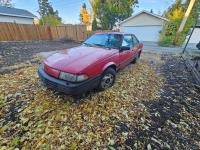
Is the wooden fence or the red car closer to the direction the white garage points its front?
the red car

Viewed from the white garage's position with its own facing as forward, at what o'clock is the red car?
The red car is roughly at 12 o'clock from the white garage.

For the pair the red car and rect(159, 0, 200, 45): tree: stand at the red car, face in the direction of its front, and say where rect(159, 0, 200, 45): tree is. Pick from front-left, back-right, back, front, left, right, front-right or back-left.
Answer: back

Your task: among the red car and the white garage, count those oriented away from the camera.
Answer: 0

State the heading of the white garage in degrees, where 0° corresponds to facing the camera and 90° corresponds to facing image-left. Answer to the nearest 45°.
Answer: approximately 0°

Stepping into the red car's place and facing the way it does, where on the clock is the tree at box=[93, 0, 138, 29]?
The tree is roughly at 5 o'clock from the red car.

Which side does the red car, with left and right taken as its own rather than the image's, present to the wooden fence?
right

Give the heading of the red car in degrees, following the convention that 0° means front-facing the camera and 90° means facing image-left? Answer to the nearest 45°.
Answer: approximately 45°
